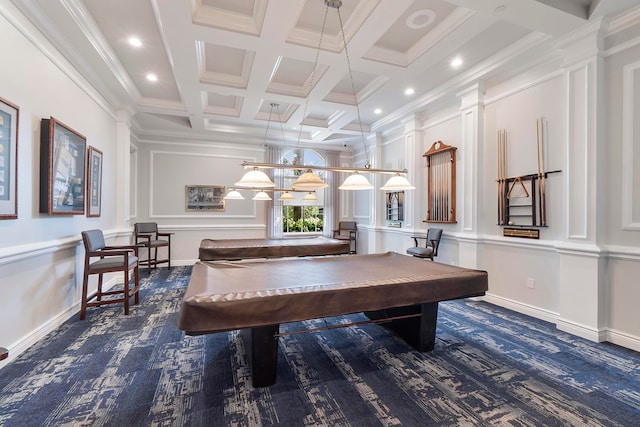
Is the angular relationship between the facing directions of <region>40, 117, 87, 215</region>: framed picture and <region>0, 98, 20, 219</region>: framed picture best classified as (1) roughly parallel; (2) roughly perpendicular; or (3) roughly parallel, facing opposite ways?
roughly parallel

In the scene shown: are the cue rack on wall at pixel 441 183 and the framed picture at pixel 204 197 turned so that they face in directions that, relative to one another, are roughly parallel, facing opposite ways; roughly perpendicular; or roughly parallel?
roughly perpendicular

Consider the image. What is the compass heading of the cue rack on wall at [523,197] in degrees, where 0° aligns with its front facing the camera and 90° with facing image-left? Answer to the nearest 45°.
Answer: approximately 45°

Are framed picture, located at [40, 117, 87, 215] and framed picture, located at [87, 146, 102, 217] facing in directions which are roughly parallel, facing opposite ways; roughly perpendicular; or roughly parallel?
roughly parallel

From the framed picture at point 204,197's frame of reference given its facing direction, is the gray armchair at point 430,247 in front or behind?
in front

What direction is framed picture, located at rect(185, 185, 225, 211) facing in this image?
toward the camera

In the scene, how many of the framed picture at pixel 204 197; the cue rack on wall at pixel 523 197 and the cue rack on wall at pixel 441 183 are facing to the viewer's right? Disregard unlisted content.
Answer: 0

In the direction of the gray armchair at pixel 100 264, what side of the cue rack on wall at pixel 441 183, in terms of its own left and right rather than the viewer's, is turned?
front

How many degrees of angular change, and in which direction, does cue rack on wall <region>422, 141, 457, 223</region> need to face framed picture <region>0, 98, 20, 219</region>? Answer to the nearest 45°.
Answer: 0° — it already faces it

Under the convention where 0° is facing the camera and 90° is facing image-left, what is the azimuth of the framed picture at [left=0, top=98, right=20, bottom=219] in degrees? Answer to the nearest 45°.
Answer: approximately 315°

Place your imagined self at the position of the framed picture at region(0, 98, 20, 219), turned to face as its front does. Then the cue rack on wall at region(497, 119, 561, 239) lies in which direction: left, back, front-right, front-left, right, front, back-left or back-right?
front

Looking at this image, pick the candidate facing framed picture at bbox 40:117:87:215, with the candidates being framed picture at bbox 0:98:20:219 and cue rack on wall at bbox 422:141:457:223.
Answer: the cue rack on wall

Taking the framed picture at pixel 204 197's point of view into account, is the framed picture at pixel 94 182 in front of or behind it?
in front

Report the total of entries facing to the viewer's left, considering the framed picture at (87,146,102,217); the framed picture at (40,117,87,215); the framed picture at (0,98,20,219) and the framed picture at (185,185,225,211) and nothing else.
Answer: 0

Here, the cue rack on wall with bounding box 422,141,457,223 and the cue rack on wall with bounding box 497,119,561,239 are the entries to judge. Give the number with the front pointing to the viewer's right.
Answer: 0

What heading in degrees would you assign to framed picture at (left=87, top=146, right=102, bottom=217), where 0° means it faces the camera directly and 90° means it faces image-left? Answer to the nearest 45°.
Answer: approximately 315°

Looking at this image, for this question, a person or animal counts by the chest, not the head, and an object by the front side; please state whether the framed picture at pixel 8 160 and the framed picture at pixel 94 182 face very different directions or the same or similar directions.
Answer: same or similar directions

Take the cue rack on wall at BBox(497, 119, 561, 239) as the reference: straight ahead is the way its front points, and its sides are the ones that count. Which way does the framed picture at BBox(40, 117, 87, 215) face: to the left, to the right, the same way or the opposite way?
the opposite way
